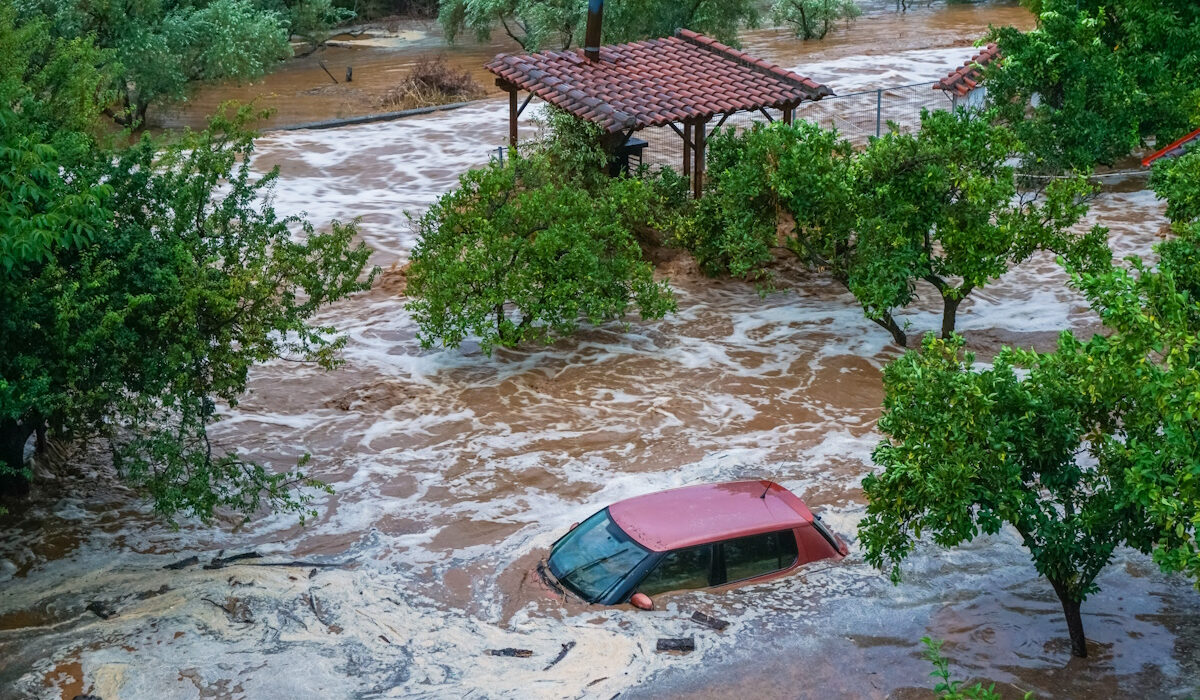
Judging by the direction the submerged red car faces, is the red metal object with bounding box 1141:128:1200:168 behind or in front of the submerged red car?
behind

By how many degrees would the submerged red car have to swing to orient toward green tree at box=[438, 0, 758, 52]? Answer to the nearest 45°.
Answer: approximately 135° to its right

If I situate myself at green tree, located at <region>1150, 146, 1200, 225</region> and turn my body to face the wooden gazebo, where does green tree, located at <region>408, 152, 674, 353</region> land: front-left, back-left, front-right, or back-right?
front-left

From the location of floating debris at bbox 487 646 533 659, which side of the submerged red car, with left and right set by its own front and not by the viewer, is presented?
front

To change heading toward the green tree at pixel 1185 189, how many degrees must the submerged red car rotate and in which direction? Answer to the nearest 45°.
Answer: approximately 180°

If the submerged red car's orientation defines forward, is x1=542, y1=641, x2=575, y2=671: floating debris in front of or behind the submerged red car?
in front

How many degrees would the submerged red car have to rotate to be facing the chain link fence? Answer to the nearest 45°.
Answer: approximately 135° to its right

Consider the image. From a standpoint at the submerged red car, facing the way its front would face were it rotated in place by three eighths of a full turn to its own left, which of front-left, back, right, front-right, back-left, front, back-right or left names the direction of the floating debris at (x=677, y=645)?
right

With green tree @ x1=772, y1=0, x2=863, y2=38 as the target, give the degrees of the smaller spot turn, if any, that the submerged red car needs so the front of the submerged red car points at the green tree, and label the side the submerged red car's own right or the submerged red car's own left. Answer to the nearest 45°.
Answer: approximately 135° to the submerged red car's own right

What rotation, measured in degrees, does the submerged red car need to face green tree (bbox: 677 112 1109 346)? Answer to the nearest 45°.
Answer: approximately 135° to its right

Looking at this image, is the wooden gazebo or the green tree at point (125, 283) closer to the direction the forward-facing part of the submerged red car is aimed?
the green tree

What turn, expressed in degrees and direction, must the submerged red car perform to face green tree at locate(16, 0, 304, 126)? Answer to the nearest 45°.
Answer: approximately 90° to its right

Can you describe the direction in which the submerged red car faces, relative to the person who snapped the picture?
facing the viewer and to the left of the viewer

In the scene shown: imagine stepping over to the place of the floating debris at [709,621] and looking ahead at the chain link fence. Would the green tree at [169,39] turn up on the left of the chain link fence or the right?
left

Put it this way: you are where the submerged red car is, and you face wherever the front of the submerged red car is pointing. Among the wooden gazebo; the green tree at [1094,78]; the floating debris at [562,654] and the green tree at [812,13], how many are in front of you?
1
